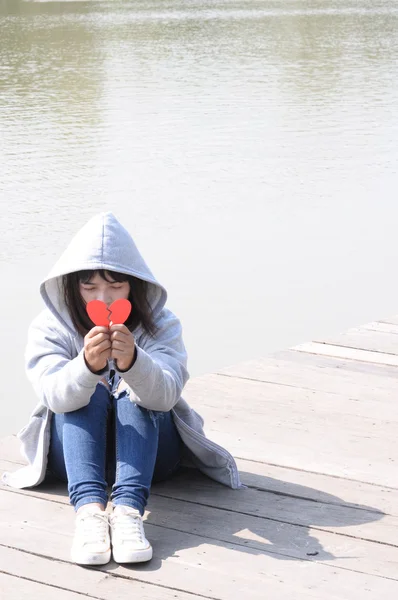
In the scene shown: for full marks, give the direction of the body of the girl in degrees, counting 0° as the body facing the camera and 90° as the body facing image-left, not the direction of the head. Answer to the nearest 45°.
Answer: approximately 0°
